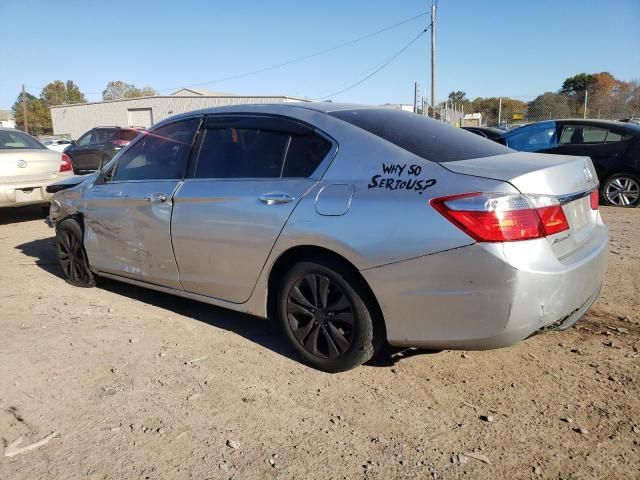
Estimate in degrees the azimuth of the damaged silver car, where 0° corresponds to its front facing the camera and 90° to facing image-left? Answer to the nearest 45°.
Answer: approximately 135°

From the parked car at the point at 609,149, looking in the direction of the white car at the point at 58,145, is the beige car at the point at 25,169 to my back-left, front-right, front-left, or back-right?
front-left

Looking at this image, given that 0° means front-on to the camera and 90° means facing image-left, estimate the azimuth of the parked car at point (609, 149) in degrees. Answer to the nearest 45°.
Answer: approximately 90°

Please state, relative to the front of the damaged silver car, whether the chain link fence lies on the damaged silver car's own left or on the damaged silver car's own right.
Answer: on the damaged silver car's own right

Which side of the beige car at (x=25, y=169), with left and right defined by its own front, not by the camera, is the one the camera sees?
back

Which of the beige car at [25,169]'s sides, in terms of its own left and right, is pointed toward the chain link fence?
right

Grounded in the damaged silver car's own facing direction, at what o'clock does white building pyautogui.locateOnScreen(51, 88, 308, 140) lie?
The white building is roughly at 1 o'clock from the damaged silver car.

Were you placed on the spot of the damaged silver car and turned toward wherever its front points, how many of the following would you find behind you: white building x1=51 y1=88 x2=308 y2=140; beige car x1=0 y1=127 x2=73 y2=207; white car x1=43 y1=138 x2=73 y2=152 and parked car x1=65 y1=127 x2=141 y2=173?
0

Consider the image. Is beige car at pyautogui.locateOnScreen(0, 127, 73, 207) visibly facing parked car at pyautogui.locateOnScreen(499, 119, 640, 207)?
no

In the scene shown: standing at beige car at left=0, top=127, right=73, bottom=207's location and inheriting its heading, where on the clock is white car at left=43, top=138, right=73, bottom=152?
white car at left=43, top=138, right=73, bottom=152 is roughly at 12 o'clock from beige car at left=0, top=127, right=73, bottom=207.

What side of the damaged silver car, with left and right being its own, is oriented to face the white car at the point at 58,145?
front

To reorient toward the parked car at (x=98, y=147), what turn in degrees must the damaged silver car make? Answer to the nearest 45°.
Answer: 0° — it already faces it
